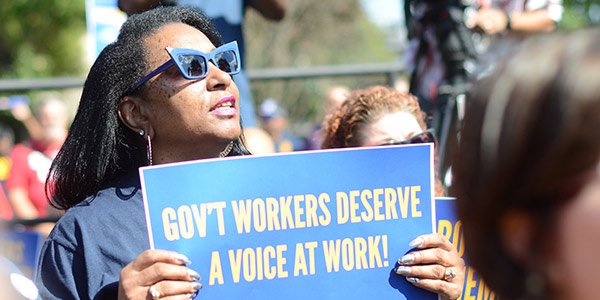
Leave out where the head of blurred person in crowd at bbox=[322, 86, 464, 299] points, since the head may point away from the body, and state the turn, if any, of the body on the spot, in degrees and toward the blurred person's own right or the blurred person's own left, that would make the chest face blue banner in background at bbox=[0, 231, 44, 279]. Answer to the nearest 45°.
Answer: approximately 135° to the blurred person's own right

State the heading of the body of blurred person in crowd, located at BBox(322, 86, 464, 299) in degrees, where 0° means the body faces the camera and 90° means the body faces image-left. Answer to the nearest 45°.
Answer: approximately 315°

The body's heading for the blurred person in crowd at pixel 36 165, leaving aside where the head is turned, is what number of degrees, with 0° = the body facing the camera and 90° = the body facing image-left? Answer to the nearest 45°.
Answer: approximately 315°

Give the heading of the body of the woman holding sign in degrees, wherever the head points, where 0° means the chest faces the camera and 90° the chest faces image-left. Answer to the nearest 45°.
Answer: approximately 315°
